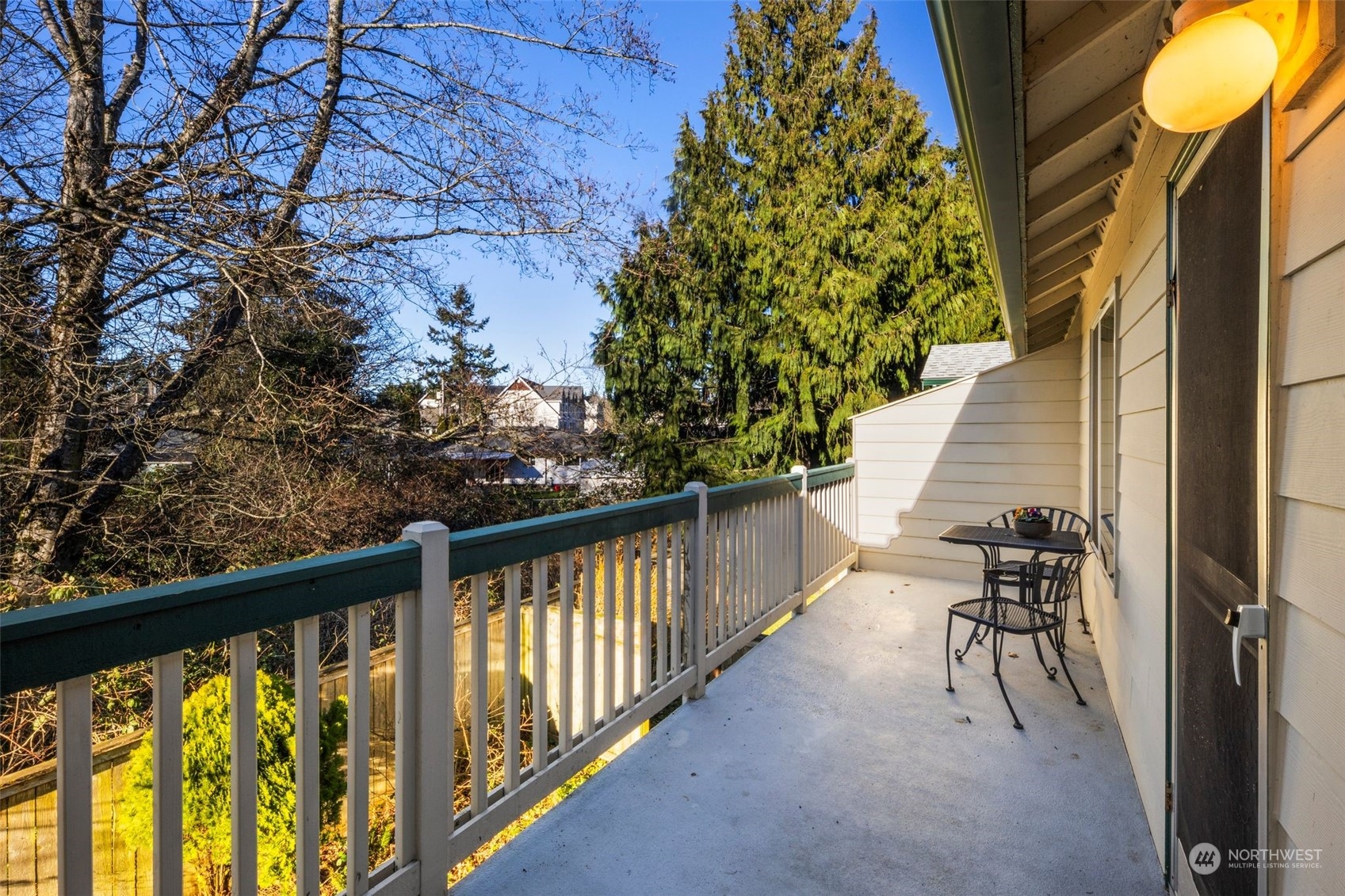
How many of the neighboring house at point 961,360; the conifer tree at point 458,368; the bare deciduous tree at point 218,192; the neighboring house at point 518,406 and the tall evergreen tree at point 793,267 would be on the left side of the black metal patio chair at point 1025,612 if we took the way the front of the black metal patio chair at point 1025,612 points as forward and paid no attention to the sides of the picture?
0

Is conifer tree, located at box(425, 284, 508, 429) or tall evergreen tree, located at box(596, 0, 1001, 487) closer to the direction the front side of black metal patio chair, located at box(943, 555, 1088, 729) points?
the conifer tree

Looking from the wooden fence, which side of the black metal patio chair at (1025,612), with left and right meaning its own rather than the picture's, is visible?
front

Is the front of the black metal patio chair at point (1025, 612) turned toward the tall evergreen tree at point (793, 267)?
no

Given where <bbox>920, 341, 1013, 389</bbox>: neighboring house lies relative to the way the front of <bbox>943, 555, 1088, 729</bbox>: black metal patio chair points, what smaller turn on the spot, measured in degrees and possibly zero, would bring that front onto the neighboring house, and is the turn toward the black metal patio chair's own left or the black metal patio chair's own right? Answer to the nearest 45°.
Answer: approximately 135° to the black metal patio chair's own right

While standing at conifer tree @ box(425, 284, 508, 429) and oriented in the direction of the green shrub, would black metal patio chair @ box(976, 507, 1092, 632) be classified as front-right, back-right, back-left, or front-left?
front-left

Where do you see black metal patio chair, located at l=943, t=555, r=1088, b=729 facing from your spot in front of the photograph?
facing the viewer and to the left of the viewer

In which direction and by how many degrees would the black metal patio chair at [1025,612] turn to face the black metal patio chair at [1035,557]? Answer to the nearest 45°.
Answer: approximately 135° to its right

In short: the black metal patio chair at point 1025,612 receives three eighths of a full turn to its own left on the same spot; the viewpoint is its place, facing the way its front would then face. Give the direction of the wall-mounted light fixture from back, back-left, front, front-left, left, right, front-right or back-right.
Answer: right

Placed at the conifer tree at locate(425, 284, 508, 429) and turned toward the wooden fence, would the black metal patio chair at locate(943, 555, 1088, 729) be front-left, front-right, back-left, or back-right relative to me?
front-left

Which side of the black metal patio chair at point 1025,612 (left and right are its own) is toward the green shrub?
front

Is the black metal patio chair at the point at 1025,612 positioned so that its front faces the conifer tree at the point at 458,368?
no

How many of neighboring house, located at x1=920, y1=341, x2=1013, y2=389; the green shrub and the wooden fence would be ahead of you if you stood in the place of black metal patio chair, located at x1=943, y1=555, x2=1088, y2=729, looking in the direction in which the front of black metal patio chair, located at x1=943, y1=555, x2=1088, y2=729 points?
2

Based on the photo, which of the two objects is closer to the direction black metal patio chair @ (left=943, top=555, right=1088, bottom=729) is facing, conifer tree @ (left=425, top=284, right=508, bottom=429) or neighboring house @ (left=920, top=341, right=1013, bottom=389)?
the conifer tree
